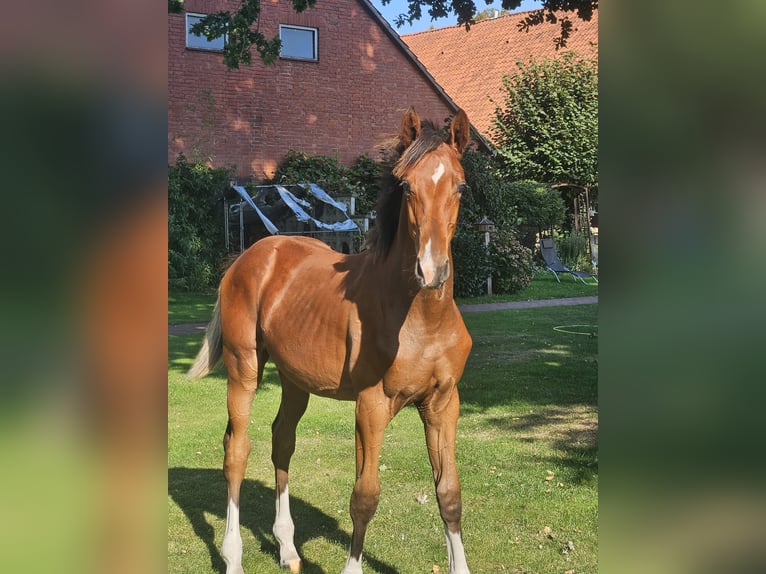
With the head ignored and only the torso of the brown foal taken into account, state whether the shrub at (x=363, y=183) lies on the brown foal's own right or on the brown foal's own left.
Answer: on the brown foal's own left

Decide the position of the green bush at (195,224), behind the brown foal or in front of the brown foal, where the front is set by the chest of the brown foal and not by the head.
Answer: behind

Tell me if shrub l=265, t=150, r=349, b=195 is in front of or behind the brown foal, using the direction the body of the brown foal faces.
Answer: behind

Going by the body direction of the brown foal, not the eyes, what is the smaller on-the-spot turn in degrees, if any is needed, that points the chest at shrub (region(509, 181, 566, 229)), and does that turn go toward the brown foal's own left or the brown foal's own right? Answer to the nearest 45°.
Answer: approximately 135° to the brown foal's own left

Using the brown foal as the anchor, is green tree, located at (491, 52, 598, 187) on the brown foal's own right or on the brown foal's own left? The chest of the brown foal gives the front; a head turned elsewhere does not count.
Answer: on the brown foal's own left

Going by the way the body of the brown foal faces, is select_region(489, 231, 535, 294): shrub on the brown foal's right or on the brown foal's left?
on the brown foal's left

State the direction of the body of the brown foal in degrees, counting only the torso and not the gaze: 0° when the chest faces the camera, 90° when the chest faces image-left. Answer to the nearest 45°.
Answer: approximately 315°

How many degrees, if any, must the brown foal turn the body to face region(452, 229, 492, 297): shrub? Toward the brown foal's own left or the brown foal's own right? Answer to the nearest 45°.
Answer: approximately 135° to the brown foal's own left
